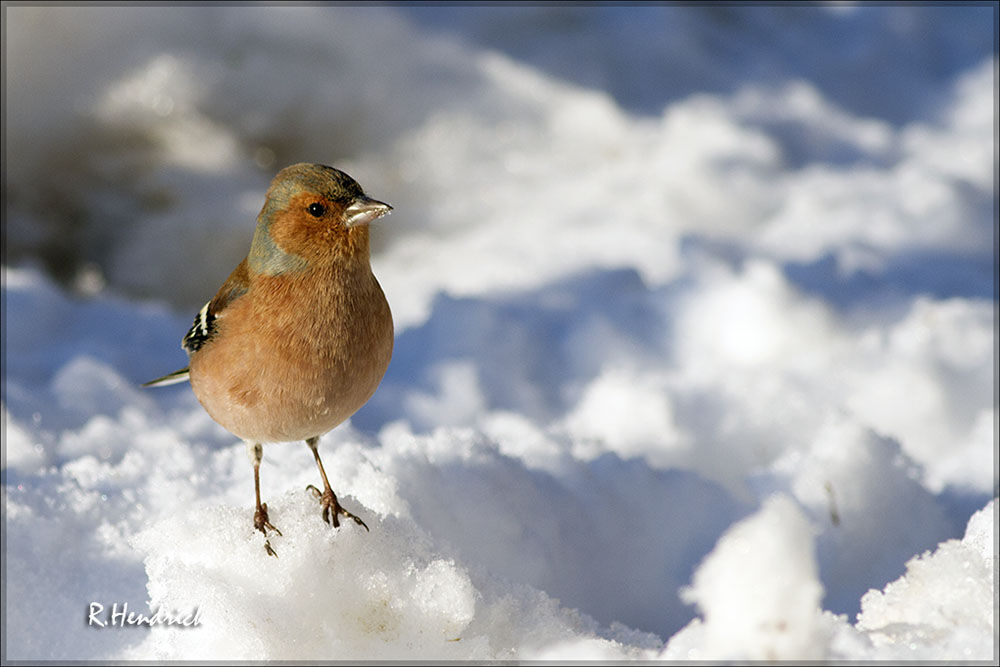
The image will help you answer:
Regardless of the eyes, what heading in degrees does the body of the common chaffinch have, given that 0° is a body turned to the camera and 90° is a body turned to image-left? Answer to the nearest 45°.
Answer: approximately 315°
